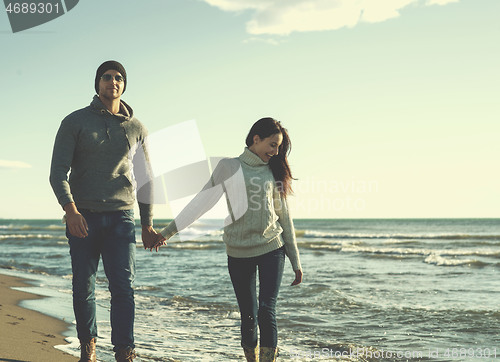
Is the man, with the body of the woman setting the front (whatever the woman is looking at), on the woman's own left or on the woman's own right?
on the woman's own right

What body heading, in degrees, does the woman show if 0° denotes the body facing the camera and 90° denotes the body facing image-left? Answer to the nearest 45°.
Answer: approximately 0°
